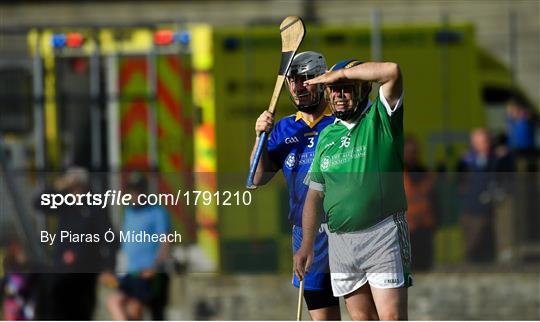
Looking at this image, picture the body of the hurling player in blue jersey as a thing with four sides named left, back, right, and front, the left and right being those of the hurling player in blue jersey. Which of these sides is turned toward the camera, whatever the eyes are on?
front

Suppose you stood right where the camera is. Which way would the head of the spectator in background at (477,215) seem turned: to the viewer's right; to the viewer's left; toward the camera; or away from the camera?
toward the camera

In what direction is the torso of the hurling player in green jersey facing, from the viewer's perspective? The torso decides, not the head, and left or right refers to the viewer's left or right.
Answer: facing the viewer and to the left of the viewer

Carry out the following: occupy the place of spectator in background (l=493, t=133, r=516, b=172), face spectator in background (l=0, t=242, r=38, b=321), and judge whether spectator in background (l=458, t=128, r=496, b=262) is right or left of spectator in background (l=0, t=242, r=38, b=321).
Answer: left
